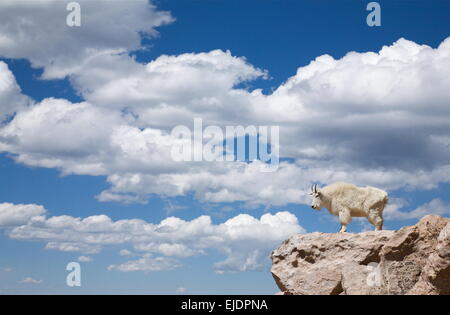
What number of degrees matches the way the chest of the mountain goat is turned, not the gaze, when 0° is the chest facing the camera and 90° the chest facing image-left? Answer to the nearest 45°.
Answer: approximately 90°
